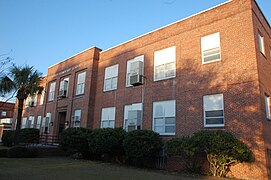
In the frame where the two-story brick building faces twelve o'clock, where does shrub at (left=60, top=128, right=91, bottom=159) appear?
The shrub is roughly at 2 o'clock from the two-story brick building.

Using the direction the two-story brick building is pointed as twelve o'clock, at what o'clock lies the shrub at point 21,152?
The shrub is roughly at 2 o'clock from the two-story brick building.

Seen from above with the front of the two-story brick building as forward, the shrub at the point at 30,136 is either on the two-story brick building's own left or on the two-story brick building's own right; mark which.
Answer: on the two-story brick building's own right

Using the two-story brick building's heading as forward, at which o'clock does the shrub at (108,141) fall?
The shrub is roughly at 2 o'clock from the two-story brick building.

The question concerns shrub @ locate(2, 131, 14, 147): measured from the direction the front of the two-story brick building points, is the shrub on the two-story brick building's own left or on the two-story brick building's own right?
on the two-story brick building's own right

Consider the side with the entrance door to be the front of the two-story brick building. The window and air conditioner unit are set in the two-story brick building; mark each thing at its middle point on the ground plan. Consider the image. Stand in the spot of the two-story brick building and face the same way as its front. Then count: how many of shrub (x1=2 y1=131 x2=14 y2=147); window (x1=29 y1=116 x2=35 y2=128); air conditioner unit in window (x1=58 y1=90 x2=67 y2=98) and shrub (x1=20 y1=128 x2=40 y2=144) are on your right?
4

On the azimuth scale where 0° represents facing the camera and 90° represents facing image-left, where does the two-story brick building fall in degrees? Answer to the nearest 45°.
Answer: approximately 45°
